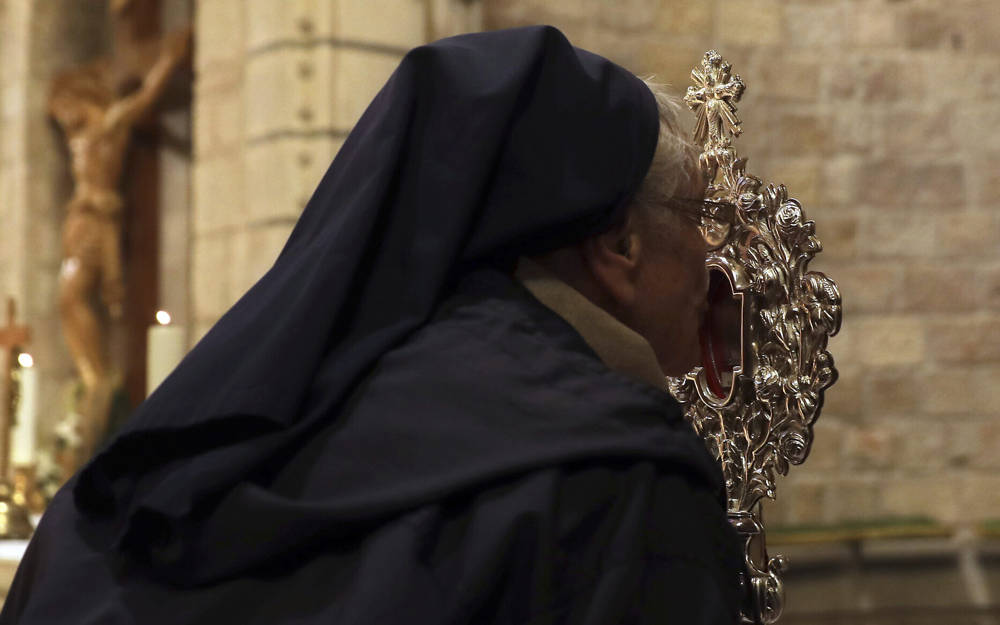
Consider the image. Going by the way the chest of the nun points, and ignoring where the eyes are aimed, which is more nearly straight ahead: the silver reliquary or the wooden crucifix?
the silver reliquary

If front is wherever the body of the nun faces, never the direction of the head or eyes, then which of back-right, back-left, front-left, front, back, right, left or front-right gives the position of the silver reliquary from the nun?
front

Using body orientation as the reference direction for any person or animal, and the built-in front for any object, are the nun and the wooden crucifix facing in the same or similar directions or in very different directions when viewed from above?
very different directions

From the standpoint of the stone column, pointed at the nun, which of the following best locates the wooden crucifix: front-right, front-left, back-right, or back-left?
back-right

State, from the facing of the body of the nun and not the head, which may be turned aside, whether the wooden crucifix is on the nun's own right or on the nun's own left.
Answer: on the nun's own left

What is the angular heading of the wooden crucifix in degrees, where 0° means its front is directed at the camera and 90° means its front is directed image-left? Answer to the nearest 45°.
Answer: approximately 45°

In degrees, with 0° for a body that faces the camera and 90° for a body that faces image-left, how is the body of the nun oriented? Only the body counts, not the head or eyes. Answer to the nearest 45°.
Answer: approximately 225°

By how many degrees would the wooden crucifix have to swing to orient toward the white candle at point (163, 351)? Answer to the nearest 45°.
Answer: approximately 45° to its left

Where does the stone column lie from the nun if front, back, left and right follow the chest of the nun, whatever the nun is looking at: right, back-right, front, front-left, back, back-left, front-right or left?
front-left
